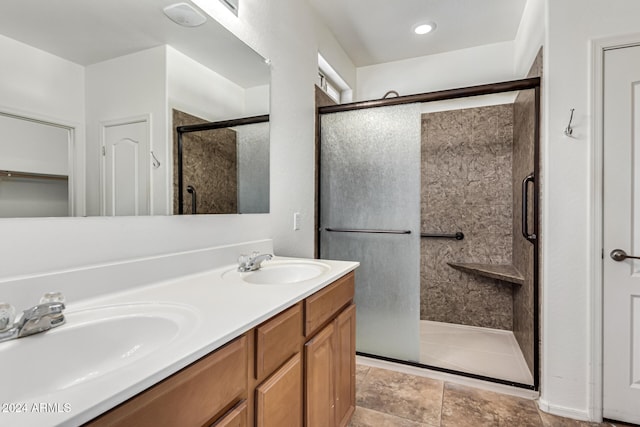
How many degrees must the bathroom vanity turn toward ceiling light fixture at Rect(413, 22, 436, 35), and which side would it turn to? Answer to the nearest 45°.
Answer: approximately 90° to its left

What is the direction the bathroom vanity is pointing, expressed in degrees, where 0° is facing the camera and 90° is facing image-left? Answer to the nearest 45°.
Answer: approximately 315°
